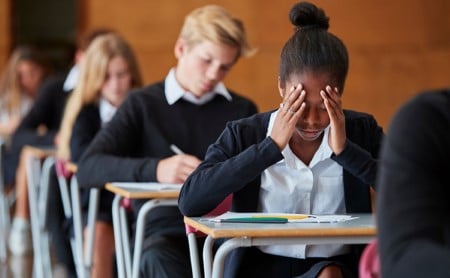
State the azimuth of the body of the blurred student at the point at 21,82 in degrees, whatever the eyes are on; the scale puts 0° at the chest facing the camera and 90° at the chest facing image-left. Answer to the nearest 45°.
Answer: approximately 315°

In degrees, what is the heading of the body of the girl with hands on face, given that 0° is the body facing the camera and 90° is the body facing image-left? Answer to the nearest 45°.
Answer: approximately 0°

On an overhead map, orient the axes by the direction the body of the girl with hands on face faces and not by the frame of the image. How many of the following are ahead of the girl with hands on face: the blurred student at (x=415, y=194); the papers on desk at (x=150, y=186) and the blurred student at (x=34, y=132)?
1

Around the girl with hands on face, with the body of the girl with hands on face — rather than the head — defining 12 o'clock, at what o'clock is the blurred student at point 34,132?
The blurred student is roughly at 5 o'clock from the girl with hands on face.

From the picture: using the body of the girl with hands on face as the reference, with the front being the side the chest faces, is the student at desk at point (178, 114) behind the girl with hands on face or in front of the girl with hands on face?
behind

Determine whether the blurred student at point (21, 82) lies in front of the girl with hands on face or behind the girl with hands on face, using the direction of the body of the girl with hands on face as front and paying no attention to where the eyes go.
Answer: behind
